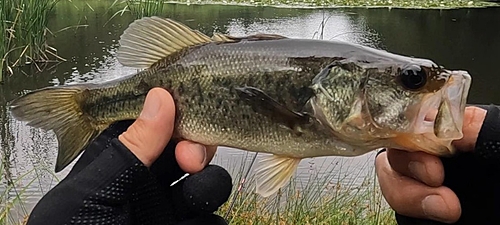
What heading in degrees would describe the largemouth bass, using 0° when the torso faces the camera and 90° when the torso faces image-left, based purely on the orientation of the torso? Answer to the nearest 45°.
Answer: approximately 270°
